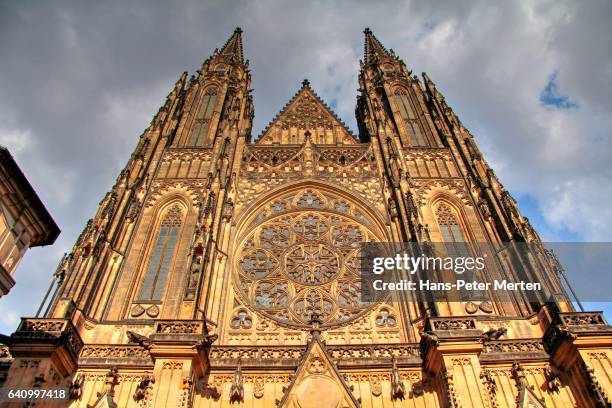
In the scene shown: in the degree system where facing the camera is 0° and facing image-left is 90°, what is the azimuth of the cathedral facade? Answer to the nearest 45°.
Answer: approximately 0°
